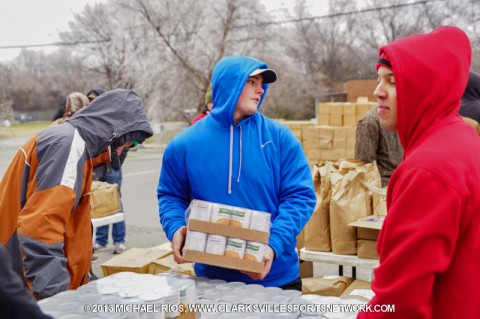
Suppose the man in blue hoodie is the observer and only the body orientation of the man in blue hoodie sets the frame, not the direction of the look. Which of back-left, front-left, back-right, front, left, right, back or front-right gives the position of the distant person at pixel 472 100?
back-left

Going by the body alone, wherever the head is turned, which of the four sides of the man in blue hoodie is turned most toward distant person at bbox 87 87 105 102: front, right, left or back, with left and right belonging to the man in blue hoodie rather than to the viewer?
back

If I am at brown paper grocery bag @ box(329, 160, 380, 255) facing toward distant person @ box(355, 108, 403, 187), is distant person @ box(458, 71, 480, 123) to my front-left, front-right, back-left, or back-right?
front-right

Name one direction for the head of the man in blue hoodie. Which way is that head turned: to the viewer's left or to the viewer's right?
to the viewer's right

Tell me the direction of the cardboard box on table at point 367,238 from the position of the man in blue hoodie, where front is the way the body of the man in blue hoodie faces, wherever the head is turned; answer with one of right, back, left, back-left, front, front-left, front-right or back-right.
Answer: back-left

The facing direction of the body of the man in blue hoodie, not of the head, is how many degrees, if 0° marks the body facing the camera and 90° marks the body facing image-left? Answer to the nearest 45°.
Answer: approximately 0°

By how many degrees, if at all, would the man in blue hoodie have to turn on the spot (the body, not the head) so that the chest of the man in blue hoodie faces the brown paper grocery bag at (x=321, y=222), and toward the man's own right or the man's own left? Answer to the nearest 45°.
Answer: approximately 135° to the man's own left
